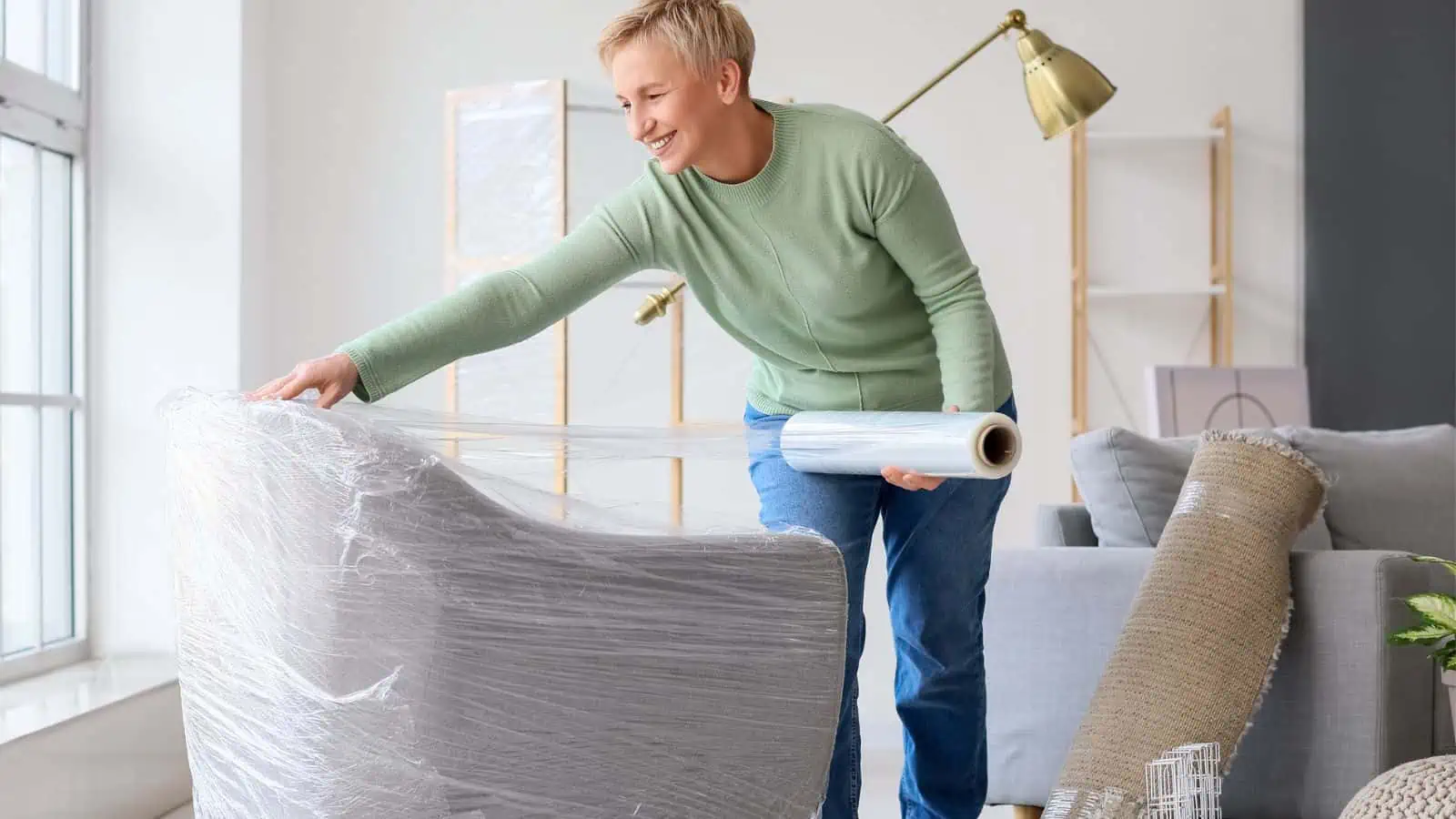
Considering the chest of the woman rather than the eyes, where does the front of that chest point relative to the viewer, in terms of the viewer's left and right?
facing the viewer and to the left of the viewer

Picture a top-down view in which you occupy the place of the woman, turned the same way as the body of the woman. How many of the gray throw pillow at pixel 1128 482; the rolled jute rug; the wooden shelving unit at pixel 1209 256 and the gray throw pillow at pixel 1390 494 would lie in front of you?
0

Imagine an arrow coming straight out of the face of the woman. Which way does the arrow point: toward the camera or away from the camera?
toward the camera

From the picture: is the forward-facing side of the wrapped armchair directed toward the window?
no

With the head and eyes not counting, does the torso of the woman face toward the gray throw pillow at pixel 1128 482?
no

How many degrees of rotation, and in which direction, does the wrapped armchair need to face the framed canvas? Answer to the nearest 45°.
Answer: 0° — it already faces it

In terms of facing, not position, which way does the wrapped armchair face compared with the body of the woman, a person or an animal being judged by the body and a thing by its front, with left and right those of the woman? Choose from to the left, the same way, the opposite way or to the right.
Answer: the opposite way

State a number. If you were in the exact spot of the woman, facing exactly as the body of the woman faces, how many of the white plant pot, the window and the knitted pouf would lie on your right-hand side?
1

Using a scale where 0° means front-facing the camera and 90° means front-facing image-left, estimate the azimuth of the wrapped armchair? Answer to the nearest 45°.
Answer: approximately 225°

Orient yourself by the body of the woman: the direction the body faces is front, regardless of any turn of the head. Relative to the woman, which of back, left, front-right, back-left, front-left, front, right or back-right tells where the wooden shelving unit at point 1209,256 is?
back
